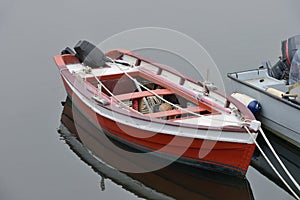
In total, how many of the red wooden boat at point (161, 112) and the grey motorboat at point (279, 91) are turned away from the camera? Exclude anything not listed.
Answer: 0

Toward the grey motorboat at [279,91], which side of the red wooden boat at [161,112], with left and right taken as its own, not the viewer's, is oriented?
left
